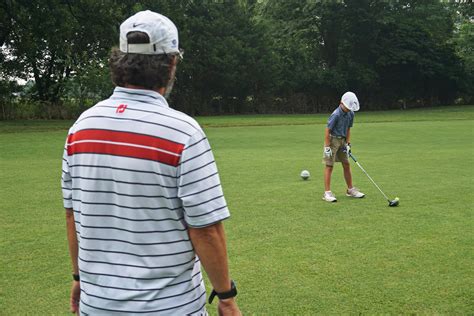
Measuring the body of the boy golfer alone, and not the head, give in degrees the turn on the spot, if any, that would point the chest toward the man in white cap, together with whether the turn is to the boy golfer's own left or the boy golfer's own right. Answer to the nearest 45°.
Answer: approximately 45° to the boy golfer's own right

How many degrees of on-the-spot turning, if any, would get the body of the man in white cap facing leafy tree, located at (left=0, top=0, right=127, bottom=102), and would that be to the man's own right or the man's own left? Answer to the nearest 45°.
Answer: approximately 45° to the man's own left

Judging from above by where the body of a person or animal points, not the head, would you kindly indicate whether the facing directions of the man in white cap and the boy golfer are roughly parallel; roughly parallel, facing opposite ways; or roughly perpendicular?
roughly perpendicular

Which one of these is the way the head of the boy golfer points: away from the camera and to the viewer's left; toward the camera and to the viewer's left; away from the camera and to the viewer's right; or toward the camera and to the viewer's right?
toward the camera and to the viewer's right

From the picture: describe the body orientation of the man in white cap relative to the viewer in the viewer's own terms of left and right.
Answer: facing away from the viewer and to the right of the viewer

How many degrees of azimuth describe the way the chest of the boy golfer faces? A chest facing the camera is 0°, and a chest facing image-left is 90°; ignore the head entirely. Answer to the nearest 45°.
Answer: approximately 315°

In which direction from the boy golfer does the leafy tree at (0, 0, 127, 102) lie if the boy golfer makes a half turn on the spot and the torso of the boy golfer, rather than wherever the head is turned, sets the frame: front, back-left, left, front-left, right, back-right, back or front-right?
front
